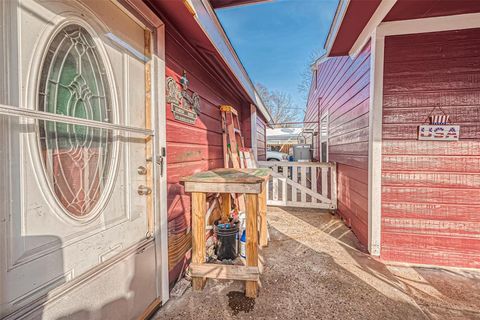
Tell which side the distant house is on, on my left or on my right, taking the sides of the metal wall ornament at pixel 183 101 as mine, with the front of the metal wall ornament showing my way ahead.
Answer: on my left

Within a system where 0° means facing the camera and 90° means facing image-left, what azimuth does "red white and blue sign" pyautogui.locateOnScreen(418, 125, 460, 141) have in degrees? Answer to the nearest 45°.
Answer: approximately 0°

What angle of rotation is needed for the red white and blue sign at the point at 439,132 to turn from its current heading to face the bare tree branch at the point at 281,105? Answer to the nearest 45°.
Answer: approximately 135° to its right

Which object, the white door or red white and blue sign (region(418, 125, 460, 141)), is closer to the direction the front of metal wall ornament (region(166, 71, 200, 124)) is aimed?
the red white and blue sign

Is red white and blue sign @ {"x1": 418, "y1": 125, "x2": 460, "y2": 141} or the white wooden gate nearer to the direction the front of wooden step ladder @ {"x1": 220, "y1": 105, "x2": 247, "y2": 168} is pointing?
the red white and blue sign

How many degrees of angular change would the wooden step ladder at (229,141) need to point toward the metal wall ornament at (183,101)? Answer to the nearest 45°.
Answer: approximately 45° to its right

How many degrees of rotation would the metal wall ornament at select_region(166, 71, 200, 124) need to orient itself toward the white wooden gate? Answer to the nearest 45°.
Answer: approximately 90° to its left

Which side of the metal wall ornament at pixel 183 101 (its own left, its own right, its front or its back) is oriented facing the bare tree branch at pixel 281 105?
left

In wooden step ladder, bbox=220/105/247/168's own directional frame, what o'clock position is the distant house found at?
The distant house is roughly at 8 o'clock from the wooden step ladder.

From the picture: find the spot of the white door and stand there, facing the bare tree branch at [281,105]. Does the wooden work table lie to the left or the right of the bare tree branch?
right

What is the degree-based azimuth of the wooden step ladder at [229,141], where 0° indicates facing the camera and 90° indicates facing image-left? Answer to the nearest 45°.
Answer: approximately 315°

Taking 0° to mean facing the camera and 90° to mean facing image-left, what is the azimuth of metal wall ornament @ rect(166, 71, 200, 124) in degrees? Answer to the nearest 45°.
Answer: approximately 315°
